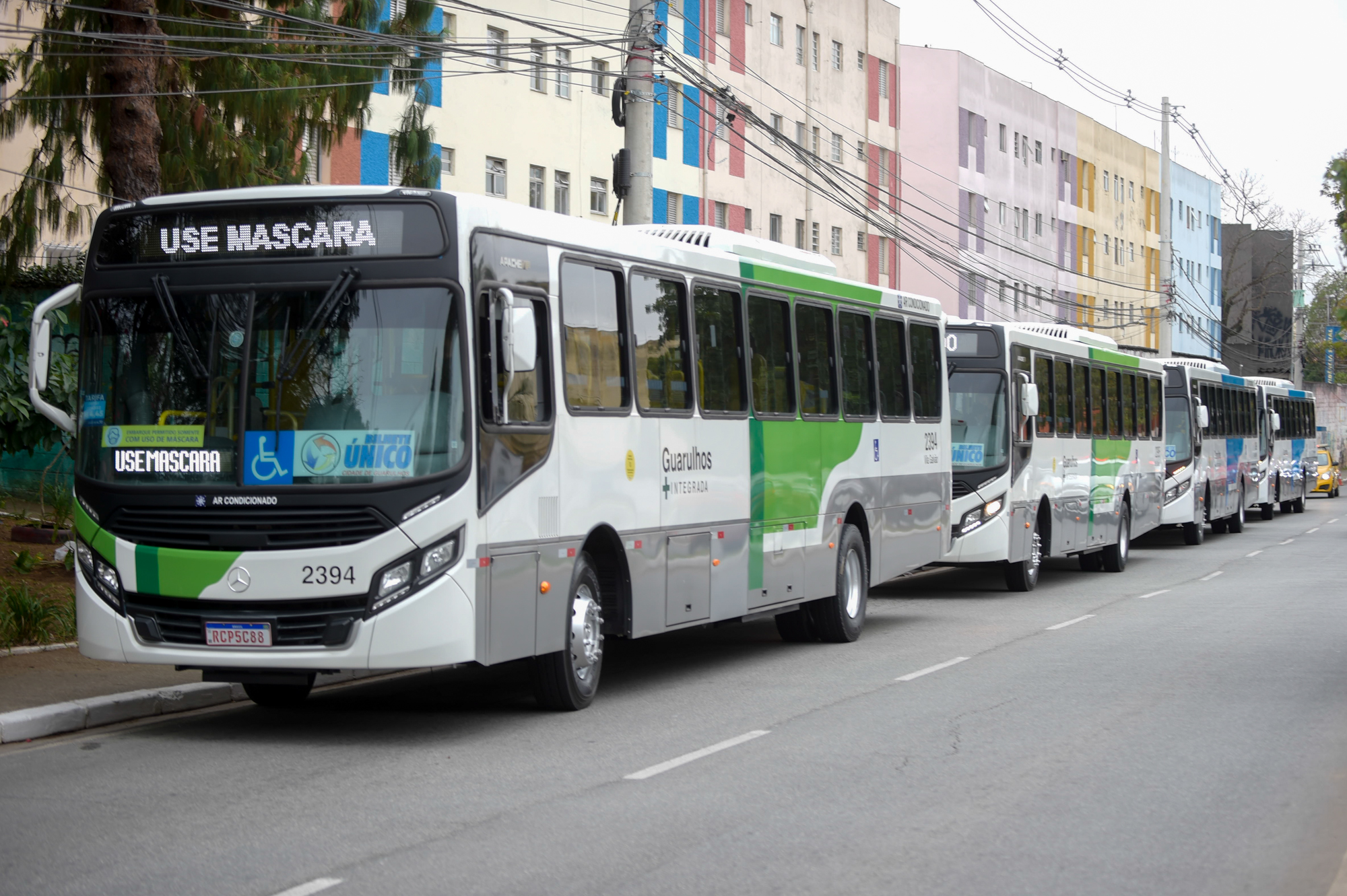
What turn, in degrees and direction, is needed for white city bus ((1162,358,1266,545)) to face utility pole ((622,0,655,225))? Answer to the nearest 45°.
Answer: approximately 45° to its left

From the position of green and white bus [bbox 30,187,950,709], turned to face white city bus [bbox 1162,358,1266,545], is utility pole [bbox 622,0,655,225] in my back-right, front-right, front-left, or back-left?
front-left

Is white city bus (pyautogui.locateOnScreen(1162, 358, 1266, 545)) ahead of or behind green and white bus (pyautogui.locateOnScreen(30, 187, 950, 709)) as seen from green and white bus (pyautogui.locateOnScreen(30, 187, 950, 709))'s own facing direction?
behind

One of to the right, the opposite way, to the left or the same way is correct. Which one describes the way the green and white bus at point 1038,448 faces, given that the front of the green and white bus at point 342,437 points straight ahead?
the same way

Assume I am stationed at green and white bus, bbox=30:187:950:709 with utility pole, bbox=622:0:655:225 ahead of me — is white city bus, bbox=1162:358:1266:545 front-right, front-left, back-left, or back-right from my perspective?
front-right

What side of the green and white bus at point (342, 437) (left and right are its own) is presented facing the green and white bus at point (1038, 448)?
back

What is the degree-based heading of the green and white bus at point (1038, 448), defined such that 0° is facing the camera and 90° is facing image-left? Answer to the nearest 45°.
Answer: approximately 45°

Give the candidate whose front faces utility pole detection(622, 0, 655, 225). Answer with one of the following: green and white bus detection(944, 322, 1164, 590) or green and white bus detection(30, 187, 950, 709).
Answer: green and white bus detection(944, 322, 1164, 590)

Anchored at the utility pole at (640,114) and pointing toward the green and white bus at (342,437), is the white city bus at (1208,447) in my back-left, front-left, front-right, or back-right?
back-left

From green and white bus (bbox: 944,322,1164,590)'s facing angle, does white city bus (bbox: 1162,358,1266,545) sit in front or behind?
behind

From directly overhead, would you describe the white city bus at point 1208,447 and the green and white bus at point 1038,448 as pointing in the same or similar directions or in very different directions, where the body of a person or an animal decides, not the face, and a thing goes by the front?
same or similar directions

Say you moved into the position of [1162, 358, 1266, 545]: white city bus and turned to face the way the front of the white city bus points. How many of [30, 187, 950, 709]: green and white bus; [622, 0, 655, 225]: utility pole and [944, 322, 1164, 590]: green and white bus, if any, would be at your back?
0

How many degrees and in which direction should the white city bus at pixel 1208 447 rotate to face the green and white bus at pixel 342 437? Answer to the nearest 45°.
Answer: approximately 45° to its left

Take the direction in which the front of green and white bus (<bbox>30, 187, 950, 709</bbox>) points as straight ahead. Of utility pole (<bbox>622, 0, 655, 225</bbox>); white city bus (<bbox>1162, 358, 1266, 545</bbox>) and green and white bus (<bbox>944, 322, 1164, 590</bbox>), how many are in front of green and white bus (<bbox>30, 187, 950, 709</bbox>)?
0

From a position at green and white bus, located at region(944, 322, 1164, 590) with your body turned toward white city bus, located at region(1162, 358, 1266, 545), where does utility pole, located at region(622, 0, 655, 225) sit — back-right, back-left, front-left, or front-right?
back-left

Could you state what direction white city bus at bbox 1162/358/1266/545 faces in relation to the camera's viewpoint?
facing the viewer and to the left of the viewer
